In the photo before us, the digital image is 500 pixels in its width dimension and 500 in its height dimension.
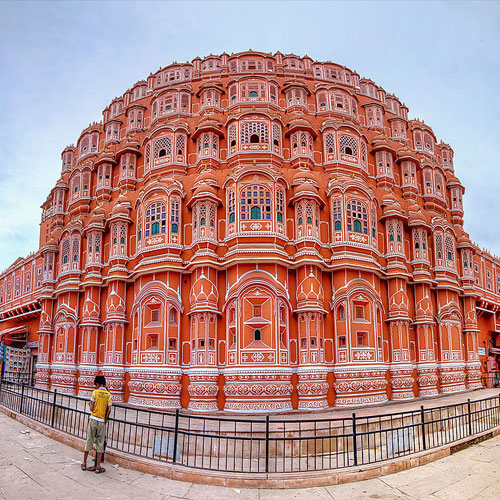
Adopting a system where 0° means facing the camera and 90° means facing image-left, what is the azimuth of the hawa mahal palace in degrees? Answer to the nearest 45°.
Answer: approximately 0°

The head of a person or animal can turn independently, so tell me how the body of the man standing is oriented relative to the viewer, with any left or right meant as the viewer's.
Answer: facing away from the viewer and to the left of the viewer

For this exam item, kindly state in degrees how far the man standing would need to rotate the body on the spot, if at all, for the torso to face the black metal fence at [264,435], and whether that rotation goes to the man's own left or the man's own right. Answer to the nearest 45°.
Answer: approximately 90° to the man's own right

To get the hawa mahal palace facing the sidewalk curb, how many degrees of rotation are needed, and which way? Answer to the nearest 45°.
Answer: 0° — it already faces it

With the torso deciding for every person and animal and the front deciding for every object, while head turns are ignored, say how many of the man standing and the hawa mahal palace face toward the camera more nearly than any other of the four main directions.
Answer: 1

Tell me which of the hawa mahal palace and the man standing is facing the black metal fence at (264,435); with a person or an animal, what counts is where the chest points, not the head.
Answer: the hawa mahal palace
